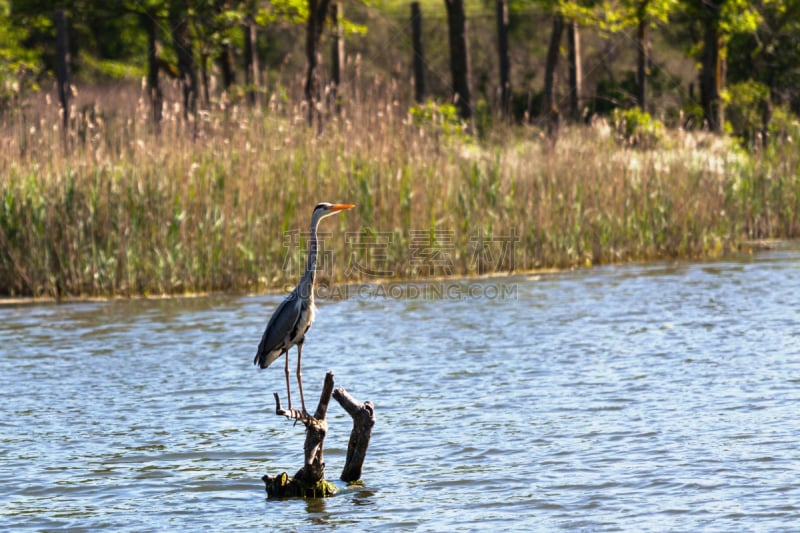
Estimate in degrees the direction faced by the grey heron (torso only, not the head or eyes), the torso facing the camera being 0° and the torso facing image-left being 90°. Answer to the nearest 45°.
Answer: approximately 270°
